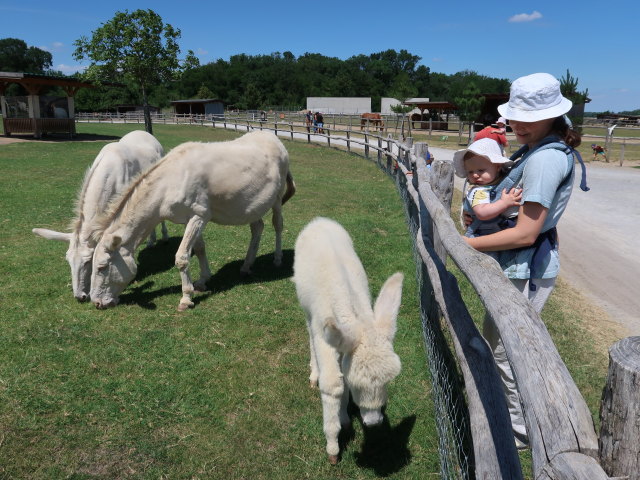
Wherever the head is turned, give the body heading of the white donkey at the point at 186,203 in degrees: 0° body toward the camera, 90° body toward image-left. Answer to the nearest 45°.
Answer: approximately 45°

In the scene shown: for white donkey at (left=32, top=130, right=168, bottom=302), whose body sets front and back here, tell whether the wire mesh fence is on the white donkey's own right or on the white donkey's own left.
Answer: on the white donkey's own left

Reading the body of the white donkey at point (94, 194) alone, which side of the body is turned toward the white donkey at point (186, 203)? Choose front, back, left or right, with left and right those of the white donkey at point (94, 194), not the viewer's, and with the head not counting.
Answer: left

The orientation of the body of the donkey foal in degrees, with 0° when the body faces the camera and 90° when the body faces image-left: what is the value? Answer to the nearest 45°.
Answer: approximately 0°

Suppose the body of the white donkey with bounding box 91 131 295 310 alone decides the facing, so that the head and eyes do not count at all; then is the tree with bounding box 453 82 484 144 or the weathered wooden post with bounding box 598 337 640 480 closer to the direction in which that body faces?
the weathered wooden post

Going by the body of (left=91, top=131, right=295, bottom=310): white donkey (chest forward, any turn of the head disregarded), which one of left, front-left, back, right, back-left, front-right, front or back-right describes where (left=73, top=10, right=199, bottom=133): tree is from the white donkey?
back-right

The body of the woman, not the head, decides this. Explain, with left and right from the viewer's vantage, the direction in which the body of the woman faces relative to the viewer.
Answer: facing to the left of the viewer
